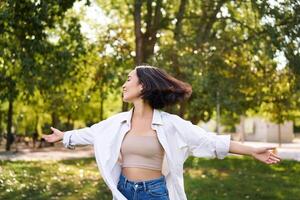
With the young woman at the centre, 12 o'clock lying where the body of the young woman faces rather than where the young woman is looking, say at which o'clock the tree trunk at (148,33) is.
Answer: The tree trunk is roughly at 6 o'clock from the young woman.

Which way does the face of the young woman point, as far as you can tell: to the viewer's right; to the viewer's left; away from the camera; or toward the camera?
to the viewer's left

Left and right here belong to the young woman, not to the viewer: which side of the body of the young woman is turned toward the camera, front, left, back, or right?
front
